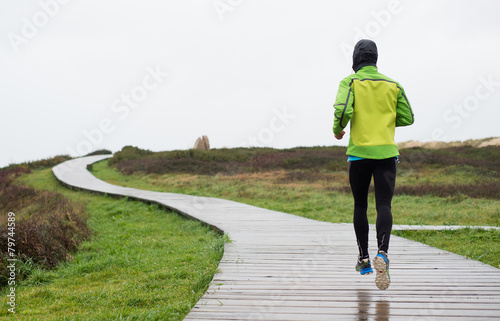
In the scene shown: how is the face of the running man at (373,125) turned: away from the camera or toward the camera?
away from the camera

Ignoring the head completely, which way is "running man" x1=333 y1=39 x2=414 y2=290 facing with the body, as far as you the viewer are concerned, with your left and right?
facing away from the viewer
